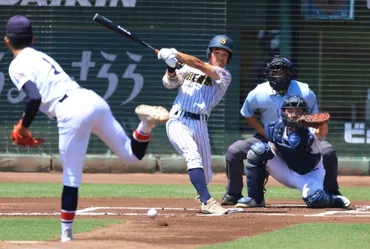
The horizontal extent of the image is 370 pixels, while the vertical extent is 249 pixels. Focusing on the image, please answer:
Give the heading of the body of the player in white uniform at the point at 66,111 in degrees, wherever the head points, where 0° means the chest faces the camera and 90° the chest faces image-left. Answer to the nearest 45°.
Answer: approximately 135°

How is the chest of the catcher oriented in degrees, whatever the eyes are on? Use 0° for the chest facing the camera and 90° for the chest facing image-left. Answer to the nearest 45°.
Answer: approximately 0°

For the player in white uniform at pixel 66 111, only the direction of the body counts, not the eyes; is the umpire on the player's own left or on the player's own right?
on the player's own right
